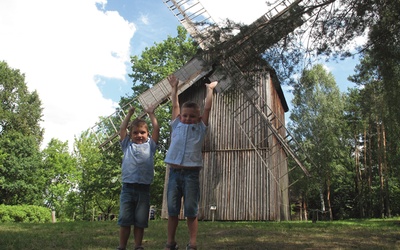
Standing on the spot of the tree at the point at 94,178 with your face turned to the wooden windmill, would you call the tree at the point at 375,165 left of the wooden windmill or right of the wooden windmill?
left

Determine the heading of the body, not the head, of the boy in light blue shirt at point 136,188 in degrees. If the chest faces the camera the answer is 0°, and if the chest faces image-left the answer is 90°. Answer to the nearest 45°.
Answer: approximately 0°

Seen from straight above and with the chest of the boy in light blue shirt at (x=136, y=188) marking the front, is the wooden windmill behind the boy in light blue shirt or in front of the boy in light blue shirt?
behind

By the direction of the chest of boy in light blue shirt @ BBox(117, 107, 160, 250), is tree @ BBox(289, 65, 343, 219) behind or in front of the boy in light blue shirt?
behind

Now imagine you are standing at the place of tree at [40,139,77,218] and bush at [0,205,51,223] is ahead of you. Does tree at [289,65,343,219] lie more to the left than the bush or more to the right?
left

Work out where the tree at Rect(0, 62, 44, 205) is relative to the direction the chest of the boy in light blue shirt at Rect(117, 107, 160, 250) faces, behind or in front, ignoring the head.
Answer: behind

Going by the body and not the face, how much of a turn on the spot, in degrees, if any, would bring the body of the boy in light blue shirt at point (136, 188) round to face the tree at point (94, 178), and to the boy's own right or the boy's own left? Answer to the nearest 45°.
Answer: approximately 180°

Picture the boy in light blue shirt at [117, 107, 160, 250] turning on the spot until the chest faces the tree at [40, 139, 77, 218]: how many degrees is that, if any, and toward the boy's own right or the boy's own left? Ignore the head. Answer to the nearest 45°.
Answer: approximately 180°

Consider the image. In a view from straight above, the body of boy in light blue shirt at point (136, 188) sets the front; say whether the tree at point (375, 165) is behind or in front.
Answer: behind
